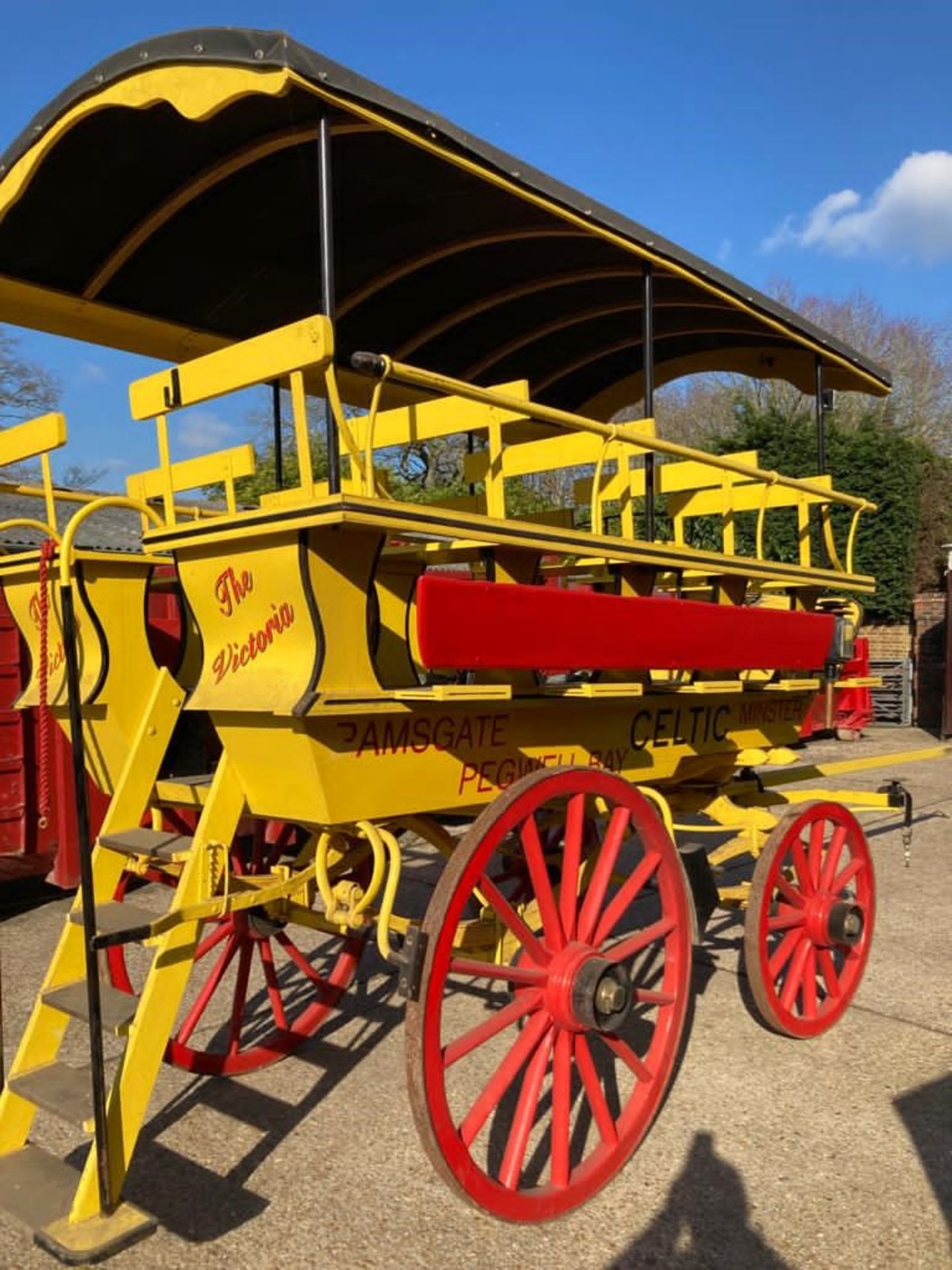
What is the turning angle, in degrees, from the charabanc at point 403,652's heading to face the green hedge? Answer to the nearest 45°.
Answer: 0° — it already faces it

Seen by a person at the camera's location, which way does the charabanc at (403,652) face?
facing away from the viewer and to the right of the viewer
